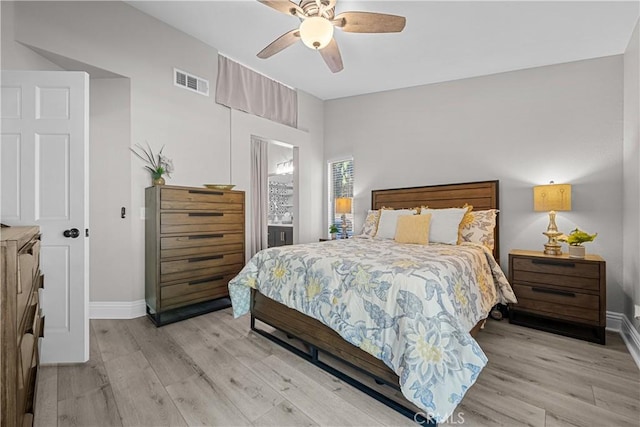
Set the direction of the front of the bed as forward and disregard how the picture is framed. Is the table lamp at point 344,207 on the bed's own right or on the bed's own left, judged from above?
on the bed's own right

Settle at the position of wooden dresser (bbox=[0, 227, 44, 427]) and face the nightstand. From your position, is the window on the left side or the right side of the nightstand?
left

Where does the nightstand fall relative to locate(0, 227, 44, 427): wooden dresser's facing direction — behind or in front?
in front

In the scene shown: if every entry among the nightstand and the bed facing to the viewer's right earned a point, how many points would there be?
0

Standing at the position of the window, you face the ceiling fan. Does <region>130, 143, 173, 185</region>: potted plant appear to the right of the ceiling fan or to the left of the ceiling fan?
right

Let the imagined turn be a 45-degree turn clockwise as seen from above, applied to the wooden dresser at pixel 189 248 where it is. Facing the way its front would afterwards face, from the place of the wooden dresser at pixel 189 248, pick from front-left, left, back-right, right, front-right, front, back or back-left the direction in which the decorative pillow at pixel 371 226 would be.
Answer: left

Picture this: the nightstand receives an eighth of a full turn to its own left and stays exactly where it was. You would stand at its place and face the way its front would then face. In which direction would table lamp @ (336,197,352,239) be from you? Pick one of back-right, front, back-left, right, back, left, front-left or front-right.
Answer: right

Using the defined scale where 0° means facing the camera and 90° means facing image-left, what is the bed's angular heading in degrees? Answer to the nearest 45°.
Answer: approximately 45°

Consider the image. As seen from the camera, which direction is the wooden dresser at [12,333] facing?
to the viewer's right

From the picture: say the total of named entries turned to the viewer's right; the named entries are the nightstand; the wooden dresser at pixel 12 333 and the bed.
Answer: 1

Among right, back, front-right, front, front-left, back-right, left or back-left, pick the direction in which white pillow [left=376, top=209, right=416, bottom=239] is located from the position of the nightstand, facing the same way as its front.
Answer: front-right

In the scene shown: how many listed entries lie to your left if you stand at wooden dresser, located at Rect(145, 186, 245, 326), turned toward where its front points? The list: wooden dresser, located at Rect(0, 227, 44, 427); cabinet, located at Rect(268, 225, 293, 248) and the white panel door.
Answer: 1

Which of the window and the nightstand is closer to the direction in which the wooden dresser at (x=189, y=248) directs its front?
the nightstand

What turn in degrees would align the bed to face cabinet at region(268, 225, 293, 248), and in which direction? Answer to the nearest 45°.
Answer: approximately 90° to its right

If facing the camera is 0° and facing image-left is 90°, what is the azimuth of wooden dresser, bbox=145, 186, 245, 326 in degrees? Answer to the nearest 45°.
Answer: approximately 315°
